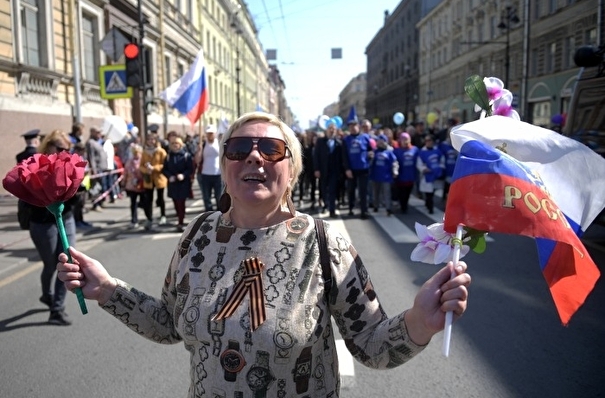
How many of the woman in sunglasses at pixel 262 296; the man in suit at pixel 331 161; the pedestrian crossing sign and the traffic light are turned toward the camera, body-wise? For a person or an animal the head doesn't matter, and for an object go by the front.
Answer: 4

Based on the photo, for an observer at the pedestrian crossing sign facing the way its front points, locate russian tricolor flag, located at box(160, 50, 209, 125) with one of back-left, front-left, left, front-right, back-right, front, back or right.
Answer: front-left

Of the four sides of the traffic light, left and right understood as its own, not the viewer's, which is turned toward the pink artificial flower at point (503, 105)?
front

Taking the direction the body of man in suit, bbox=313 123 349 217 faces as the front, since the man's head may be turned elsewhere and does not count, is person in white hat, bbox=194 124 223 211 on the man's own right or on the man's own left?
on the man's own right

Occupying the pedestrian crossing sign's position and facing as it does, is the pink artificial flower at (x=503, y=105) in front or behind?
in front

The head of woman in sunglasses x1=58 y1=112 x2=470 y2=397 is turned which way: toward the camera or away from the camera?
toward the camera

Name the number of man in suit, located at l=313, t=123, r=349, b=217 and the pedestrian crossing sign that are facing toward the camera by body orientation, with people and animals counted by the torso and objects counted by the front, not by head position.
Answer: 2

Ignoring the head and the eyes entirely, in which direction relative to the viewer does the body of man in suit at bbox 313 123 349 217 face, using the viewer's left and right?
facing the viewer

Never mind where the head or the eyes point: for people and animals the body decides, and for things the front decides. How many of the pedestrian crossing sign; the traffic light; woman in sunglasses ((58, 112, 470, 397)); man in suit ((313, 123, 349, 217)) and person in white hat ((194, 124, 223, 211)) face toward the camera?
5

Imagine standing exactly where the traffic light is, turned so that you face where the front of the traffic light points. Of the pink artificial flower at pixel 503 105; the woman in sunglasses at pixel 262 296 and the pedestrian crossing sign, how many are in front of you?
2

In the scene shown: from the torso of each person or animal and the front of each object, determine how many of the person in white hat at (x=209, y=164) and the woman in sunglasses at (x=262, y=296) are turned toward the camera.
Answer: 2

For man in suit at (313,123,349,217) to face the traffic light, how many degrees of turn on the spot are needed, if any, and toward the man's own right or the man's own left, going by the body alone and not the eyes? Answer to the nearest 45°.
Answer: approximately 90° to the man's own right

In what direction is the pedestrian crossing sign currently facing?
toward the camera

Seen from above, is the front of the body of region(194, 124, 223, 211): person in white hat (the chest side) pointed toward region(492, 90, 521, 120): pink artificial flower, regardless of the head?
yes

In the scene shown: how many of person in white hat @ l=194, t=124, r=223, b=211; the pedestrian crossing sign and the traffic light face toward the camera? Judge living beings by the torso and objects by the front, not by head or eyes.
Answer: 3
